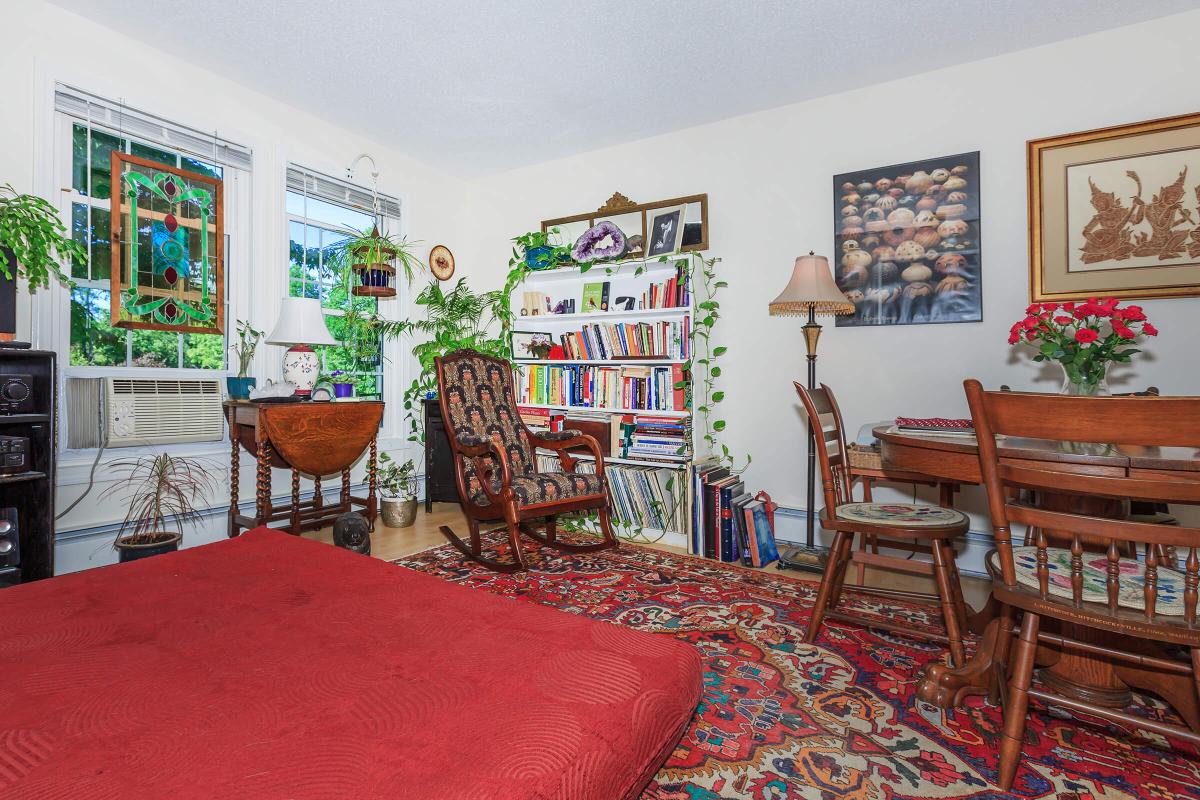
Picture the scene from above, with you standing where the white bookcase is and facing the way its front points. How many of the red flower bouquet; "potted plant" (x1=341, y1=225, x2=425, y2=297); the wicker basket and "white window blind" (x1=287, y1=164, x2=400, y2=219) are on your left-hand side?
2

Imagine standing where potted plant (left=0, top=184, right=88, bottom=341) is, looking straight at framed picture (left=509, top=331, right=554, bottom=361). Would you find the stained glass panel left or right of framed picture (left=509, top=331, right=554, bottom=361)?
left

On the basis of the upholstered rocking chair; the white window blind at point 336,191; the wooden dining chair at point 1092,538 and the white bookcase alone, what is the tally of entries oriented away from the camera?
1

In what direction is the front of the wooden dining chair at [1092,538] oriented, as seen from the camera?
facing away from the viewer

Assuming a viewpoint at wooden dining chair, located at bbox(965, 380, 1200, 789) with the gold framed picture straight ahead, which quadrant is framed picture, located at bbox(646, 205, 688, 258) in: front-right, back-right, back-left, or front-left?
front-left

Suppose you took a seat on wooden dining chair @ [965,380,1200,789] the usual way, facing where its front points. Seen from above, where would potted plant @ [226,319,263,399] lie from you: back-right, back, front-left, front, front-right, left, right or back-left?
left

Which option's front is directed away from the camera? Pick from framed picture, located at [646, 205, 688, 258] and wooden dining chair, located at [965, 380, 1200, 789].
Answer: the wooden dining chair

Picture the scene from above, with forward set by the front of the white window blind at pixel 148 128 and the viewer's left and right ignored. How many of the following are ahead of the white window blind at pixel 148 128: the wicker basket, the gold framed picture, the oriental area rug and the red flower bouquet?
4

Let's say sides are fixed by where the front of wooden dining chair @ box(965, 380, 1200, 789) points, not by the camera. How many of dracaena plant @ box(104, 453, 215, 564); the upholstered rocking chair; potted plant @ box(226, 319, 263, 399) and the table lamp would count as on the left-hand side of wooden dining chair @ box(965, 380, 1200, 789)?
4

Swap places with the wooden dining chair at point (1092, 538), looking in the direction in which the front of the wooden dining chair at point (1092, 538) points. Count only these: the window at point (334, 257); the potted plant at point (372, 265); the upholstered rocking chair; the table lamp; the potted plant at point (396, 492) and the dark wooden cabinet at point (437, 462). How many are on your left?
6

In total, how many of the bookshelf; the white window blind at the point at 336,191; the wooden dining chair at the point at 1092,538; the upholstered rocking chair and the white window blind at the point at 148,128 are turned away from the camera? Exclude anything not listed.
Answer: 1

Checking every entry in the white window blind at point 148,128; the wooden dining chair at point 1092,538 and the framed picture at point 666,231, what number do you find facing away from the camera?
1

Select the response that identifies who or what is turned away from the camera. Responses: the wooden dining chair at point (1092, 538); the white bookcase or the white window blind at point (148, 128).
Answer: the wooden dining chair

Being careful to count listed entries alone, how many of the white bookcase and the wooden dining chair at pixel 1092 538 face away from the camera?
1

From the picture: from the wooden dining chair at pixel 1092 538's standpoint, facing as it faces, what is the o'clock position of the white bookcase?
The white bookcase is roughly at 10 o'clock from the wooden dining chair.

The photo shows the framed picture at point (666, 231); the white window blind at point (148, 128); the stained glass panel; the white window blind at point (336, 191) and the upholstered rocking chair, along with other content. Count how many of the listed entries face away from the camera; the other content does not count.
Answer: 0

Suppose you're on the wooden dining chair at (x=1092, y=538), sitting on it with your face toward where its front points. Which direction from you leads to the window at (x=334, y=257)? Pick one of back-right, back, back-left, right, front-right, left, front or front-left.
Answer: left

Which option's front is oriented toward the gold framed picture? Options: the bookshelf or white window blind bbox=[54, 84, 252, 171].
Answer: the white window blind

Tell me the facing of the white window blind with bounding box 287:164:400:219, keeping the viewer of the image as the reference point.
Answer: facing the viewer and to the right of the viewer

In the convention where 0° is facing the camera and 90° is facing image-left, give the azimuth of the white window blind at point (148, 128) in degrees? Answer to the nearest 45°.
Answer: approximately 315°
